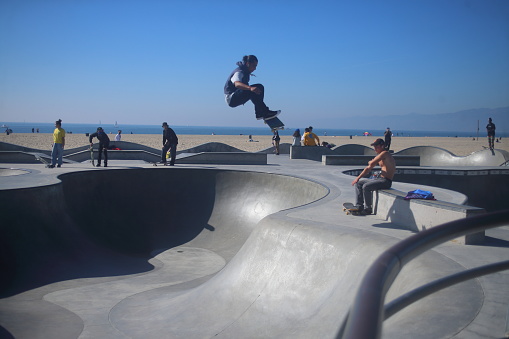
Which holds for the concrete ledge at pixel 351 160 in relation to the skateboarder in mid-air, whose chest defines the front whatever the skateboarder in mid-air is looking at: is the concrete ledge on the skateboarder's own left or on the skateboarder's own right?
on the skateboarder's own left

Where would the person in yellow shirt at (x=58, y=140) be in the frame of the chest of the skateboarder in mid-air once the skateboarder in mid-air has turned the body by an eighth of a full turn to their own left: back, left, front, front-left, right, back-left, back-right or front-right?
left

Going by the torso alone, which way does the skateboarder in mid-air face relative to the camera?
to the viewer's right

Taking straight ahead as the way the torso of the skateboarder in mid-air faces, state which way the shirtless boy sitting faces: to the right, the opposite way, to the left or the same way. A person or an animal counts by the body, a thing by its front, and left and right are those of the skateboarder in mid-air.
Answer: the opposite way

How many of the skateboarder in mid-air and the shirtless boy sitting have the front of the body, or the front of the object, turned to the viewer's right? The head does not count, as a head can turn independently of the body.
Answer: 1

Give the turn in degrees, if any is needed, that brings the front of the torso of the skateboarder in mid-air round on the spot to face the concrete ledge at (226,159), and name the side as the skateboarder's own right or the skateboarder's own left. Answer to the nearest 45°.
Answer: approximately 90° to the skateboarder's own left

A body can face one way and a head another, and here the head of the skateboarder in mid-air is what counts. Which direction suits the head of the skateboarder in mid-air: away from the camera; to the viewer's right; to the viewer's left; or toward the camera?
to the viewer's right

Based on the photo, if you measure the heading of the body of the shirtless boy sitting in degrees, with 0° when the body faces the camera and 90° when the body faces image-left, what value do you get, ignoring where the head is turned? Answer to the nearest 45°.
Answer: approximately 90°
